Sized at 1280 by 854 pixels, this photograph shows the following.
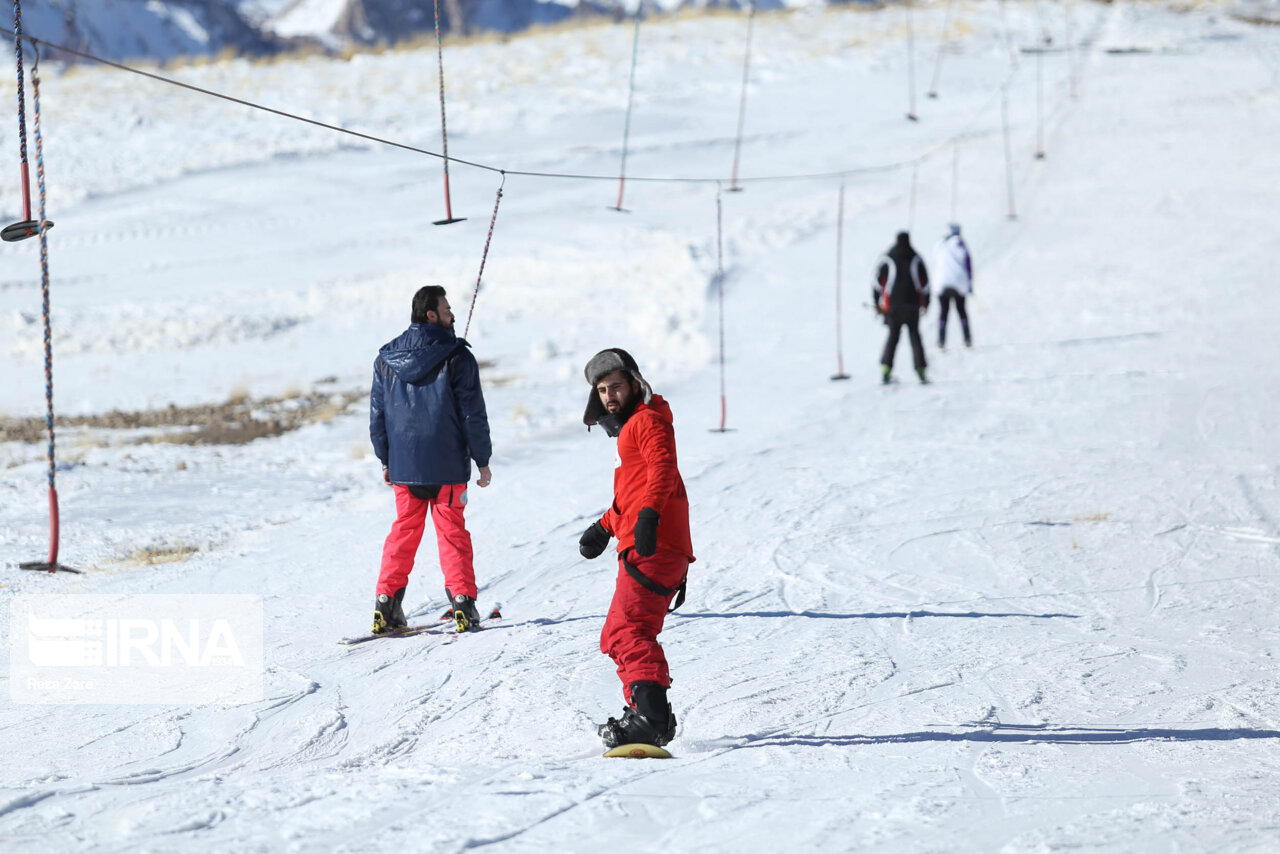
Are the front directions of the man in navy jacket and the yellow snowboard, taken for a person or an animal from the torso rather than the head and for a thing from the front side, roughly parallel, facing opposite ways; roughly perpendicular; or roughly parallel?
roughly parallel, facing opposite ways

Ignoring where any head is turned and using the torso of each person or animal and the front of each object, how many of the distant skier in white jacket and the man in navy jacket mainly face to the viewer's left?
0

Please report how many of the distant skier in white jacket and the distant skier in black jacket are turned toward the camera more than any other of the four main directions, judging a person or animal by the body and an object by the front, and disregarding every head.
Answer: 0

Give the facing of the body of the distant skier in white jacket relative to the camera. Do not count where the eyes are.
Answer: away from the camera

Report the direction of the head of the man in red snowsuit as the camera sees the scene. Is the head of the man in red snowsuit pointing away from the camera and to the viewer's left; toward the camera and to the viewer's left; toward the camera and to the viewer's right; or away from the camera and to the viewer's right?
toward the camera and to the viewer's left

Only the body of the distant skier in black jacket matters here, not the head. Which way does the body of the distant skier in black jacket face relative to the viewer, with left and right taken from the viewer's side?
facing away from the viewer

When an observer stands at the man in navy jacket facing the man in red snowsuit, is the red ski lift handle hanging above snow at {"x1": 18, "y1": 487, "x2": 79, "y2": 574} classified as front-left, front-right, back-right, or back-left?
back-right

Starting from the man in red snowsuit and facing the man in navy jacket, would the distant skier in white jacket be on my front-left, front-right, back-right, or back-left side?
front-right

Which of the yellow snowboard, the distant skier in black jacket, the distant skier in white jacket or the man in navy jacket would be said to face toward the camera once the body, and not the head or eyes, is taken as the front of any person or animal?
the yellow snowboard

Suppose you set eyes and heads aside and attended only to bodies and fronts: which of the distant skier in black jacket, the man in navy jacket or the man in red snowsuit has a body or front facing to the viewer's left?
the man in red snowsuit

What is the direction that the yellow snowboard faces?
toward the camera

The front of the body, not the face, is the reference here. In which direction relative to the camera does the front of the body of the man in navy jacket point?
away from the camera

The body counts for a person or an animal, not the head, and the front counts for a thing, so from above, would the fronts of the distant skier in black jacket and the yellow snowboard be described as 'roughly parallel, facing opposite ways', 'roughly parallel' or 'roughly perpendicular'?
roughly parallel, facing opposite ways

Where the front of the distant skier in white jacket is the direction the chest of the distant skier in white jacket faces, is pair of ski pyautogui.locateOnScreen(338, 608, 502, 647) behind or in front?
behind
